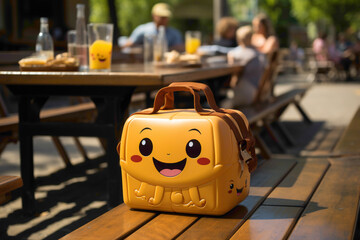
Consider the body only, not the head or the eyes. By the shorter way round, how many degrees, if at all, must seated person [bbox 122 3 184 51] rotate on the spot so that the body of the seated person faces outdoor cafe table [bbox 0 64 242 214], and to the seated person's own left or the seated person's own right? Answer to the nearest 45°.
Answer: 0° — they already face it

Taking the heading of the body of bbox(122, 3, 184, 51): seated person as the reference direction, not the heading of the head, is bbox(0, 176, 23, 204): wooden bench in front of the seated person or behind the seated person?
in front

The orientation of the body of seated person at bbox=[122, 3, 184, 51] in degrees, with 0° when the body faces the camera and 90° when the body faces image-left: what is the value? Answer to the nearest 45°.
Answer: approximately 0°

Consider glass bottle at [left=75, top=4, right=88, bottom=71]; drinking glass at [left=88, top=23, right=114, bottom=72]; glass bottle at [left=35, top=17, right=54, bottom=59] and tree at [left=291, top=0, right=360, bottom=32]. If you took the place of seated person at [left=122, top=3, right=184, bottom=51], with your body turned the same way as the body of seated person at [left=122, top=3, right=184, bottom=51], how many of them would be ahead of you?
3

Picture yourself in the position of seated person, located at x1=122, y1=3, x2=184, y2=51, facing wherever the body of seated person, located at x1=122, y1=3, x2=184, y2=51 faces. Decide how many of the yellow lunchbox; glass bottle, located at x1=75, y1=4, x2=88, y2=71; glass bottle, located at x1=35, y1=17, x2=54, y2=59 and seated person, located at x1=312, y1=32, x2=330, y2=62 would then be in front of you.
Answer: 3

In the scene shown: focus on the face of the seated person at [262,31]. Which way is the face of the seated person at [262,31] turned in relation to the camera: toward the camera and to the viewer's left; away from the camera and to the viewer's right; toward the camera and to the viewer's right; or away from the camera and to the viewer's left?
toward the camera and to the viewer's left

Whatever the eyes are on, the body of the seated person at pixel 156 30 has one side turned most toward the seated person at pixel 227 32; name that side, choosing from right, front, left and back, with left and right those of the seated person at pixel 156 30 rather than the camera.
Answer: left

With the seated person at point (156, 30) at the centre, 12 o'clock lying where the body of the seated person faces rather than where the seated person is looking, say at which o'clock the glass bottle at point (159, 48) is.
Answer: The glass bottle is roughly at 12 o'clock from the seated person.

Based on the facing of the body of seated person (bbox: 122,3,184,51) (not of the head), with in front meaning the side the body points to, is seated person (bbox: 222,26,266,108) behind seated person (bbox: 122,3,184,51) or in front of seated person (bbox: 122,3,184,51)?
in front

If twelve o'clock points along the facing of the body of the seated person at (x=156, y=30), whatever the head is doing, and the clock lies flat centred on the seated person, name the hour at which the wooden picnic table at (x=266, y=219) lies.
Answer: The wooden picnic table is roughly at 12 o'clock from the seated person.

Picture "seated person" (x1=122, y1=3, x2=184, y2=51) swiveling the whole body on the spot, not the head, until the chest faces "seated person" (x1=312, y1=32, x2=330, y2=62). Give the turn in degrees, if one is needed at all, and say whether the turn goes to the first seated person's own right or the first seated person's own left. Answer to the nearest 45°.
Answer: approximately 135° to the first seated person's own left

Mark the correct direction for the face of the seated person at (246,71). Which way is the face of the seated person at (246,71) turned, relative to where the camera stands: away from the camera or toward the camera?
away from the camera
